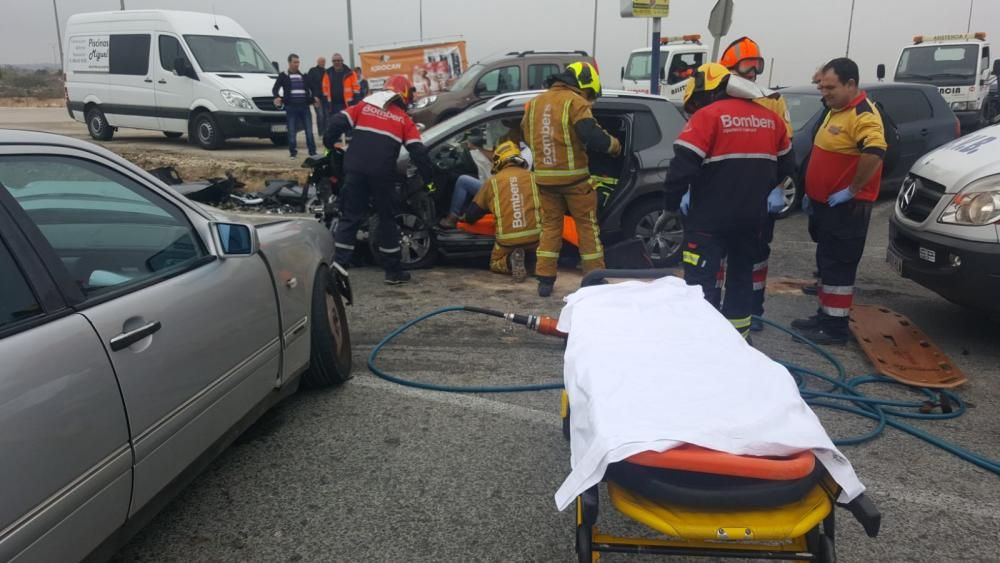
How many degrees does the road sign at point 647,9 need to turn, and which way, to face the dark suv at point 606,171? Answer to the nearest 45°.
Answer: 0° — it already faces it

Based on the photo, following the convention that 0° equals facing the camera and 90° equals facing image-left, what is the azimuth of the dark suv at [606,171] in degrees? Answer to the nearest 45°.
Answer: approximately 90°

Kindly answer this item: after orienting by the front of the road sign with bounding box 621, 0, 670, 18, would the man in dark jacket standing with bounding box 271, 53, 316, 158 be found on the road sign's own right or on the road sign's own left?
on the road sign's own right

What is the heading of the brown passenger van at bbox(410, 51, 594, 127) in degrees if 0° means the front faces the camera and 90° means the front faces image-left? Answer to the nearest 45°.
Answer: approximately 45°

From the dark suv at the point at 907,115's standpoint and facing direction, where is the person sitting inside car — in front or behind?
in front

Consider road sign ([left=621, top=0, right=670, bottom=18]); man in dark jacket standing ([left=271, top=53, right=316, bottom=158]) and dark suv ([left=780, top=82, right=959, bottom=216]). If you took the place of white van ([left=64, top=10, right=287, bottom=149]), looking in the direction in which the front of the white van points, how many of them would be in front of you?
3

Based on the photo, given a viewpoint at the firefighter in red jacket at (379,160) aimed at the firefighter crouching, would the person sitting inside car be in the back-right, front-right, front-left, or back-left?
front-left

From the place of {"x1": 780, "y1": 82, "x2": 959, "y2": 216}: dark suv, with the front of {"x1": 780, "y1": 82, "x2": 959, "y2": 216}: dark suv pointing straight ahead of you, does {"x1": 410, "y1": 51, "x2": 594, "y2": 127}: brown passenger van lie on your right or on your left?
on your right

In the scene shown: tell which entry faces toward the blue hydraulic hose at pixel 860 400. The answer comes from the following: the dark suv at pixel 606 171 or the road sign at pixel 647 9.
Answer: the road sign

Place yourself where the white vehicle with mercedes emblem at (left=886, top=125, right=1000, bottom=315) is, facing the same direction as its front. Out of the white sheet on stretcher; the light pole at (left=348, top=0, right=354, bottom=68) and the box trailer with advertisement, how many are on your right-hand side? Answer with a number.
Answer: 2

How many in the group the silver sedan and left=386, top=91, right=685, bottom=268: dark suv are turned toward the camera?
0

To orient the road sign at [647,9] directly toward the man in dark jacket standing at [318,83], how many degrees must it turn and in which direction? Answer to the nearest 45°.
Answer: approximately 135° to its right

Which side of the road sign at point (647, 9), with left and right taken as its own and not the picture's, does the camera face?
front

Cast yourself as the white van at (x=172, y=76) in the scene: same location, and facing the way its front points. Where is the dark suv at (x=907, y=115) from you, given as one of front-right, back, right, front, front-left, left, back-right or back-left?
front

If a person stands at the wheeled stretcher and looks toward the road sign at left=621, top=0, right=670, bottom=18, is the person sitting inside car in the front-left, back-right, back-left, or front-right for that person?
front-left

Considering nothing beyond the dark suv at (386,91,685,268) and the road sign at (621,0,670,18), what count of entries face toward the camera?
1

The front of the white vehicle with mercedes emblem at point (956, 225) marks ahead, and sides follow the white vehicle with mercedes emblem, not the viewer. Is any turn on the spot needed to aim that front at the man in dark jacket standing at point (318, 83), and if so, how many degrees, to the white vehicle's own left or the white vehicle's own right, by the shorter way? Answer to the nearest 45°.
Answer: approximately 90° to the white vehicle's own right

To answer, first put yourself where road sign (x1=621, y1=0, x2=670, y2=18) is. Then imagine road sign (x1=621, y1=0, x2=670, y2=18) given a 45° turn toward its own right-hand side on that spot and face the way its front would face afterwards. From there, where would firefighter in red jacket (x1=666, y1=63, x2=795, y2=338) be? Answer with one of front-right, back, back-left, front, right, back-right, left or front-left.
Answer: front-left

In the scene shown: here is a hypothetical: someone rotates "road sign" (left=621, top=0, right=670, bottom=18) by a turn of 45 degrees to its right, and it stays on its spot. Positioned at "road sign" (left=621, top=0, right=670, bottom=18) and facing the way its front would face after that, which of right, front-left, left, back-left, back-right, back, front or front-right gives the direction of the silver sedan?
front-left

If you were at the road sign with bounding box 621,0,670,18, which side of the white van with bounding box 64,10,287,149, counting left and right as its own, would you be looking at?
front

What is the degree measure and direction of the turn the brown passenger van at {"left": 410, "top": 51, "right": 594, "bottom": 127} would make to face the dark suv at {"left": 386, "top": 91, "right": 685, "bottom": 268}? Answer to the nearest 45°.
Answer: approximately 45° to its left
